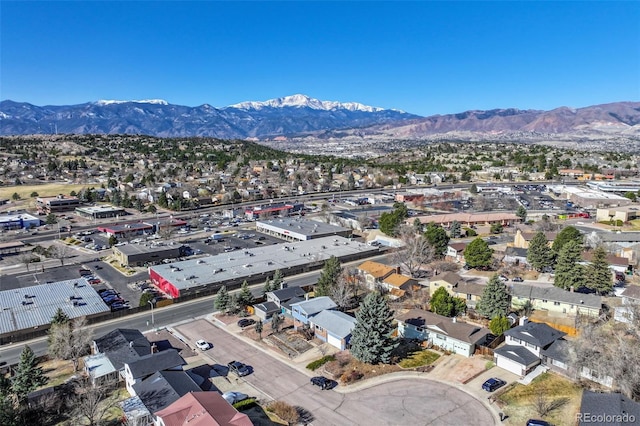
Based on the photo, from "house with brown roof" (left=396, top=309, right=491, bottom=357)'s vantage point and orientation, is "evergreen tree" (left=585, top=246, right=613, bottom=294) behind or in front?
behind

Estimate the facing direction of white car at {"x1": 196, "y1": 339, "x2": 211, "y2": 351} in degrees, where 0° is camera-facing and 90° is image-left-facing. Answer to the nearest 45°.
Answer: approximately 315°

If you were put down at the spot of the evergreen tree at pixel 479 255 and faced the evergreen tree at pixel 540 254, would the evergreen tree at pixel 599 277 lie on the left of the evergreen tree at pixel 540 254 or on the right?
right

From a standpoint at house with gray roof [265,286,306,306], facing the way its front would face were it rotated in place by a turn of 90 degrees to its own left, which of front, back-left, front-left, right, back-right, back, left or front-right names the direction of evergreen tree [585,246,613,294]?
front-left

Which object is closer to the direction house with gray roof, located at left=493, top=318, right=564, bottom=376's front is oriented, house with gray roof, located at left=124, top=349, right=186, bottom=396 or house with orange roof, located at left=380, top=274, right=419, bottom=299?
the house with gray roof

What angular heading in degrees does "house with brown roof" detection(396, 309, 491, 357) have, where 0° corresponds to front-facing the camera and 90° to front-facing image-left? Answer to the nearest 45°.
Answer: approximately 45°

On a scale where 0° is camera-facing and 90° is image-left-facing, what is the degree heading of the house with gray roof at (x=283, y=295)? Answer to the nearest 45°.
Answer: approximately 45°

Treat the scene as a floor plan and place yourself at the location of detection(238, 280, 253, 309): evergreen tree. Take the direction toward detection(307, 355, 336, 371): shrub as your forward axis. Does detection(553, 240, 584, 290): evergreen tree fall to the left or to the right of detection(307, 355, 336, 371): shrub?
left

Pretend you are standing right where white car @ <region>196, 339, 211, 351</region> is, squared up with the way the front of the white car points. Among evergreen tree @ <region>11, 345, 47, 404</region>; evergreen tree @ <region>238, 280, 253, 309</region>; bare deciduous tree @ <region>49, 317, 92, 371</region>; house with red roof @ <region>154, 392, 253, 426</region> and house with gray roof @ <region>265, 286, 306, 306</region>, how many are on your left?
2

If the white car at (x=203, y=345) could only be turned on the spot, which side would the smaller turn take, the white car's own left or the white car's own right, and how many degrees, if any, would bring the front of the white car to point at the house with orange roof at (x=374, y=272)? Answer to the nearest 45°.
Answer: approximately 90° to the white car's own left

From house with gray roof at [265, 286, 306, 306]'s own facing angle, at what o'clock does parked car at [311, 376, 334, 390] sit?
The parked car is roughly at 10 o'clock from the house with gray roof.

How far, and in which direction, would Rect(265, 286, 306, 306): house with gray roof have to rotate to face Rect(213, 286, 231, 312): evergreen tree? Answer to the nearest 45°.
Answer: approximately 45° to its right
